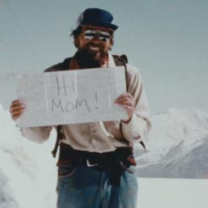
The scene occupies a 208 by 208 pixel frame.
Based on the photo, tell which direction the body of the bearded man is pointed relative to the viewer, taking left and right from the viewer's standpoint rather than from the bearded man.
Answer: facing the viewer
